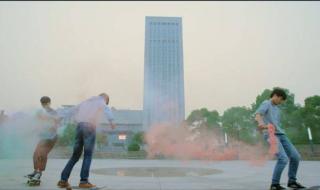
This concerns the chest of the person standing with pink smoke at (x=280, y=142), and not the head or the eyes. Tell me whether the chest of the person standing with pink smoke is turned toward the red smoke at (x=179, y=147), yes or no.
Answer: no

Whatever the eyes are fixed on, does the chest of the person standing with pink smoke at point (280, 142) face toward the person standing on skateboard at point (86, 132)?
no

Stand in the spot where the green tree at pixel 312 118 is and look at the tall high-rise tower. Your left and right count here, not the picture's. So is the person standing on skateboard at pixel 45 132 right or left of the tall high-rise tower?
left

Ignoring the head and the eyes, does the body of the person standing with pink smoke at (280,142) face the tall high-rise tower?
no
